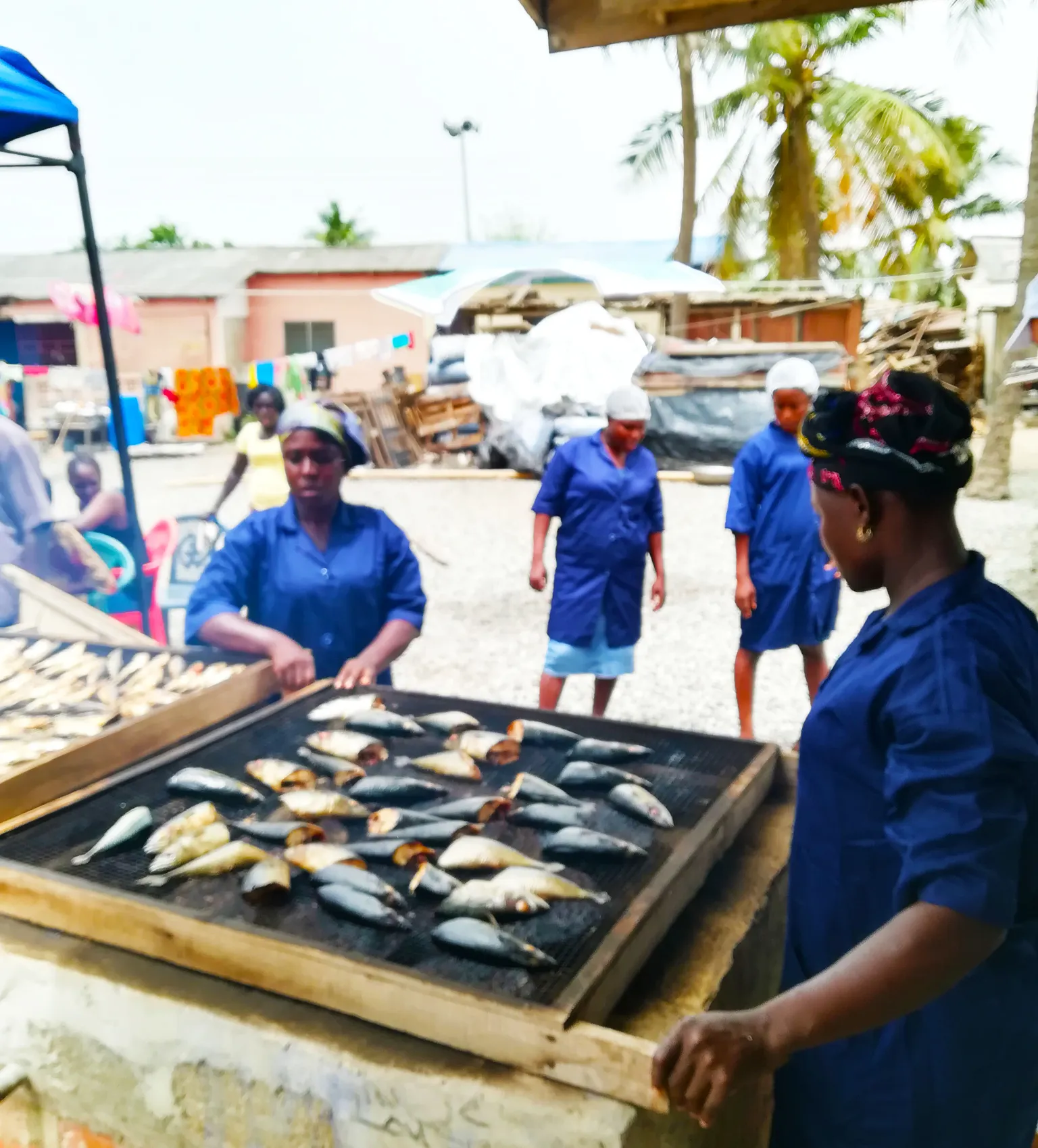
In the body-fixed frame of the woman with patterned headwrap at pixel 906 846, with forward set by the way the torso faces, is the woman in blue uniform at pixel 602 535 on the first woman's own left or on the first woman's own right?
on the first woman's own right

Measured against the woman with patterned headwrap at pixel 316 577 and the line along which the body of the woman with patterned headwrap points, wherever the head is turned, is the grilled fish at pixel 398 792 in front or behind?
in front

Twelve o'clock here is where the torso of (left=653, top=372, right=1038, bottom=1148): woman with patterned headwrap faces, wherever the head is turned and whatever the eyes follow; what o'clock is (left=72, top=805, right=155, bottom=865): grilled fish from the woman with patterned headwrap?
The grilled fish is roughly at 12 o'clock from the woman with patterned headwrap.

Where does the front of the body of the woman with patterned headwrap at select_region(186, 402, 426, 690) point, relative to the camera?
toward the camera

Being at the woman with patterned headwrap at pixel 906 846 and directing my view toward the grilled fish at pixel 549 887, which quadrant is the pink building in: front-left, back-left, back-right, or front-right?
front-right

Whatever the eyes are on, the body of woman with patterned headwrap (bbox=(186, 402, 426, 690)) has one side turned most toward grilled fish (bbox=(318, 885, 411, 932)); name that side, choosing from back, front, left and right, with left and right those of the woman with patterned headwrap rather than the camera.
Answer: front

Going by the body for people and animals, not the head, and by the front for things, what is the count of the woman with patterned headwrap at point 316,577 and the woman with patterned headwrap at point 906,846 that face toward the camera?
1

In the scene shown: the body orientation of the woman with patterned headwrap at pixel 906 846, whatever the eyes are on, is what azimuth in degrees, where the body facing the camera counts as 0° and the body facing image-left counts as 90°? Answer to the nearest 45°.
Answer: approximately 90°

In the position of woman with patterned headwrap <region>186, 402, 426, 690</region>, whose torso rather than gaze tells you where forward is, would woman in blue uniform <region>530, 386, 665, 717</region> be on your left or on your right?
on your left

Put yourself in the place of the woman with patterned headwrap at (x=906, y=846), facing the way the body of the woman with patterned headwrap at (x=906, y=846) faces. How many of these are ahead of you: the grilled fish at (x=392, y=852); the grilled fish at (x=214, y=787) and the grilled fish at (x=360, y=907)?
3

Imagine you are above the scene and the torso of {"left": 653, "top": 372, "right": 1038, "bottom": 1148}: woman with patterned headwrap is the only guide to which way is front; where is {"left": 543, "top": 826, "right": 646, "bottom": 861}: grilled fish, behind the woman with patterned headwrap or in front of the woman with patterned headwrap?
in front

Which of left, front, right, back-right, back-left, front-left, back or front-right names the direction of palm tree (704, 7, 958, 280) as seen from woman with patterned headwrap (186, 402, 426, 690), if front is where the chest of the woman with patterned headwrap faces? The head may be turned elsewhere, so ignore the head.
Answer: back-left

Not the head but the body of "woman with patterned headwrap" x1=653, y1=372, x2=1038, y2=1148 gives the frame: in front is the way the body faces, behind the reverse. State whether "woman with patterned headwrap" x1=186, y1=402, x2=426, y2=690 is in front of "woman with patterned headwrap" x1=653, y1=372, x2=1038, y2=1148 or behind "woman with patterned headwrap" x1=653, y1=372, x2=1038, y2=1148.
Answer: in front

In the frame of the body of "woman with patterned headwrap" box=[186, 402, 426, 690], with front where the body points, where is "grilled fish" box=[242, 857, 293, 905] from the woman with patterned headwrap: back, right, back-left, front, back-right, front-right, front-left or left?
front

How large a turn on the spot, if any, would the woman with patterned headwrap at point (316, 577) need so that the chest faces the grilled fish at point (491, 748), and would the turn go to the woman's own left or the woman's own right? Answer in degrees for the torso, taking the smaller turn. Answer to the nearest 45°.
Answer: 0° — they already face it

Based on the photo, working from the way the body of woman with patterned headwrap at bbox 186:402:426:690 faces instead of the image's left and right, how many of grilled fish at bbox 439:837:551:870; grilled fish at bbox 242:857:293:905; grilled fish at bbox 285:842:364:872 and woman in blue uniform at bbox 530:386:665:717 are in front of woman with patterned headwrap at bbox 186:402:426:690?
3
